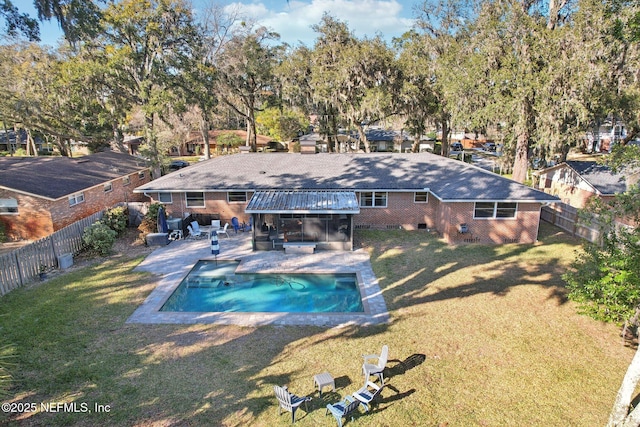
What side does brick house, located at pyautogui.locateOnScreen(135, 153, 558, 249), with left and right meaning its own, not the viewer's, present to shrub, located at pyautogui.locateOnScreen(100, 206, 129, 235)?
left

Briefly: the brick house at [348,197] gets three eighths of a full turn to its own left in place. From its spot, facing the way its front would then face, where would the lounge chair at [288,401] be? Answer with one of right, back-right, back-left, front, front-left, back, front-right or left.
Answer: front-left

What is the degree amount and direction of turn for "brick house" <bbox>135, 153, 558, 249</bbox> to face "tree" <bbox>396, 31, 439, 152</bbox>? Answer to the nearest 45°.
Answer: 0° — it already faces it

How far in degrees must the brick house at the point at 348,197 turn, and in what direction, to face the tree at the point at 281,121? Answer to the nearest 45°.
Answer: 0° — it already faces it

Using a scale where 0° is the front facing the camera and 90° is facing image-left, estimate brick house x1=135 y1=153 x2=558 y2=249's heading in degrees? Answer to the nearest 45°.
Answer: approximately 180°

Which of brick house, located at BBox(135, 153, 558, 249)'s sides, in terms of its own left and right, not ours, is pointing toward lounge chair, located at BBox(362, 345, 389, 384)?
back

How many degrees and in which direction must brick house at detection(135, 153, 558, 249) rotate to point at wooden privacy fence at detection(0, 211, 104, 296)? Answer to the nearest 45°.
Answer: approximately 135° to its left

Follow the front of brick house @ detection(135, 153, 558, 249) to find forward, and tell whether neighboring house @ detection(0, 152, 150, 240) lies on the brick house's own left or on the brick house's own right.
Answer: on the brick house's own left

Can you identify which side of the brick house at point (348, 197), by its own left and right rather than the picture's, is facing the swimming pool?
back

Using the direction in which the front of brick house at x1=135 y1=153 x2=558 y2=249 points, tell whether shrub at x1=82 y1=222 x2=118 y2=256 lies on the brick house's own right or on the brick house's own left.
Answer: on the brick house's own left

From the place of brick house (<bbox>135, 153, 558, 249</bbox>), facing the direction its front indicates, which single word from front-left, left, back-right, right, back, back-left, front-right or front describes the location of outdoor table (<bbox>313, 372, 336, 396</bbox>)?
back

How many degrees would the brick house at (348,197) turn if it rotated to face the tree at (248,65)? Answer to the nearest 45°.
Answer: approximately 45° to its left

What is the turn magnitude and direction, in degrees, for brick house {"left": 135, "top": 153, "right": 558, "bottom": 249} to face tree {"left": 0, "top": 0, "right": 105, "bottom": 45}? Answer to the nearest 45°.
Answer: approximately 90° to its left

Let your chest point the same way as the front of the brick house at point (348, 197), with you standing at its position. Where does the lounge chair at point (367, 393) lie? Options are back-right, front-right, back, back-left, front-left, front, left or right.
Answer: back

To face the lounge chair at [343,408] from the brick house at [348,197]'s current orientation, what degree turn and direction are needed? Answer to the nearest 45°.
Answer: approximately 180°
